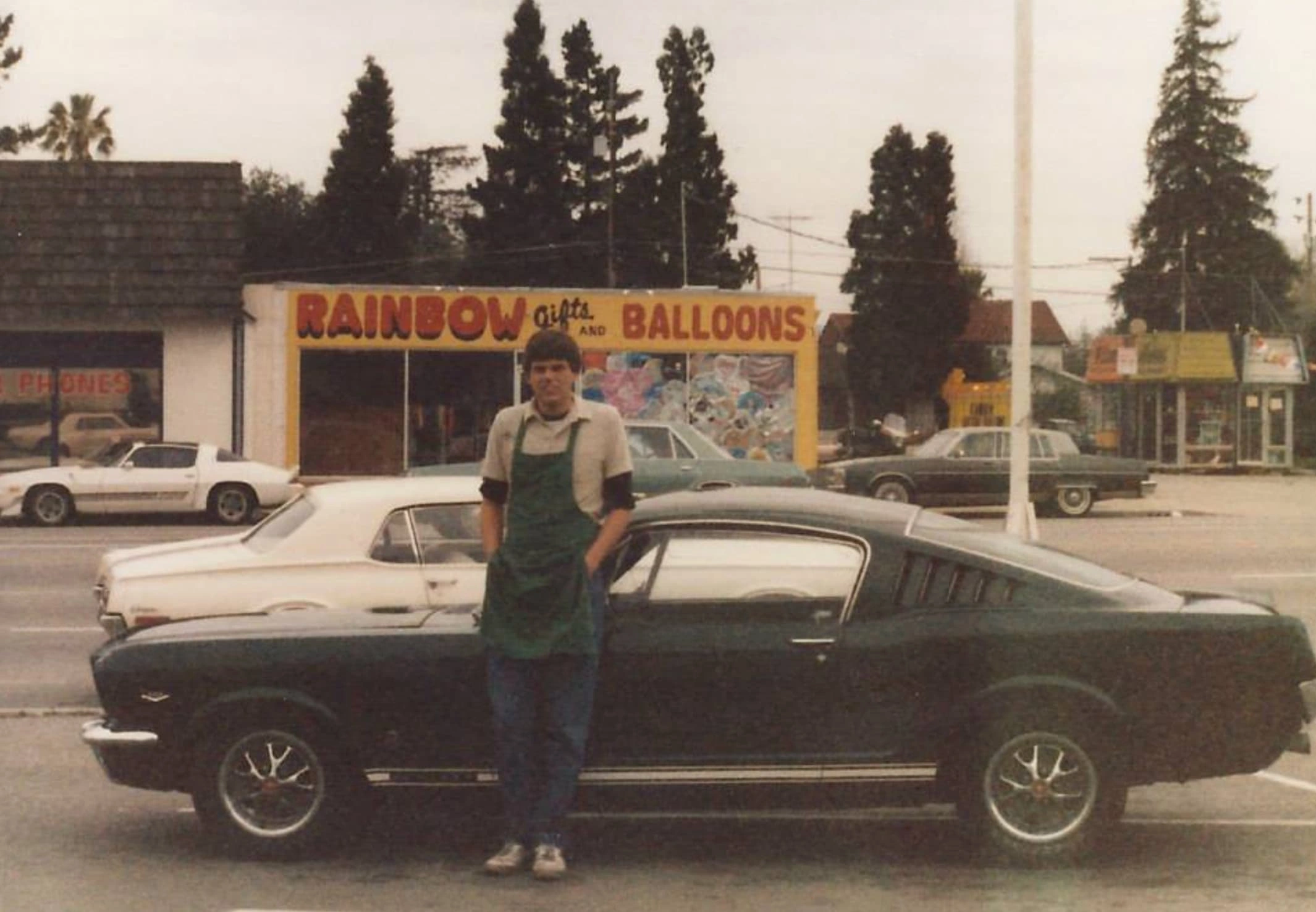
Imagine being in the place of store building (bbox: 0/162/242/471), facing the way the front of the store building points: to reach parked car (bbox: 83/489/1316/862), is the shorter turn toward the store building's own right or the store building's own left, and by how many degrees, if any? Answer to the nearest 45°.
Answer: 0° — it already faces it

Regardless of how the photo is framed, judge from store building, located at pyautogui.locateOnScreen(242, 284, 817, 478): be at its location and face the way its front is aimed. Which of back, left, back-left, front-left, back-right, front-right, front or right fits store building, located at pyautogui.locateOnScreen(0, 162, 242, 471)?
right

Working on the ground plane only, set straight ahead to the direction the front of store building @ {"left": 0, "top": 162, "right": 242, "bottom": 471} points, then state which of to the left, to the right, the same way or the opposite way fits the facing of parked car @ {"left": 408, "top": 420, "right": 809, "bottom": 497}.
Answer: to the right

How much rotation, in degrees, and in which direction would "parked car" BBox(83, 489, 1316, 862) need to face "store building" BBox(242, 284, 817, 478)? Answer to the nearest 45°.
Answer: approximately 90° to its right

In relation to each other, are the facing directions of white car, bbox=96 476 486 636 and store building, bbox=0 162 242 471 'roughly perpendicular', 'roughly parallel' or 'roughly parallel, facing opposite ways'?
roughly perpendicular

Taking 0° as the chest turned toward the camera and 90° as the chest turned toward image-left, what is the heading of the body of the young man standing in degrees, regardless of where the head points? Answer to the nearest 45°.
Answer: approximately 0°

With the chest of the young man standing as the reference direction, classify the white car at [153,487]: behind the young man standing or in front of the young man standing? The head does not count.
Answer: behind

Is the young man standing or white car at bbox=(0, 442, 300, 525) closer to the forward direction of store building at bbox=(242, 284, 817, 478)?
the young man standing

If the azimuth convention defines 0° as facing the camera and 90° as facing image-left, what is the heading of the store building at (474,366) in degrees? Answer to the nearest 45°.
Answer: approximately 0°

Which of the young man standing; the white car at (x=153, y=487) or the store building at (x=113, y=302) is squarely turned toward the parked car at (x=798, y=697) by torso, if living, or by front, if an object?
the store building

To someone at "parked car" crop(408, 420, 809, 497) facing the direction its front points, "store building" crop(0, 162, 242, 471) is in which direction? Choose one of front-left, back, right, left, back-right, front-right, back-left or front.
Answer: front-right

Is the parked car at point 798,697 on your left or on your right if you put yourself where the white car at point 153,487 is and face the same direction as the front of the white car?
on your left

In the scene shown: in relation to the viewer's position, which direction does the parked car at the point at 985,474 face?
facing to the left of the viewer
